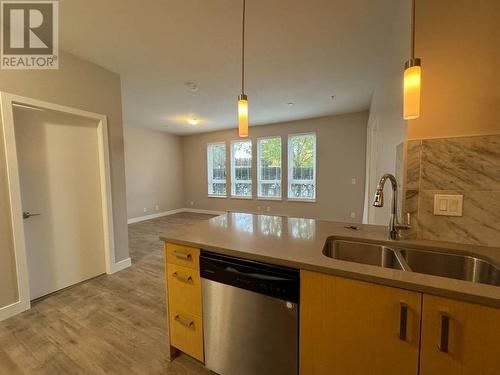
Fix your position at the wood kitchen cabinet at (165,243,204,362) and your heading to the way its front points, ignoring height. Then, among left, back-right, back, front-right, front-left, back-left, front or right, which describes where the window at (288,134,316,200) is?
back

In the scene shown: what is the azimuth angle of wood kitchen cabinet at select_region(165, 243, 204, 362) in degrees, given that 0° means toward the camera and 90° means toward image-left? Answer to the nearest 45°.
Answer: approximately 45°

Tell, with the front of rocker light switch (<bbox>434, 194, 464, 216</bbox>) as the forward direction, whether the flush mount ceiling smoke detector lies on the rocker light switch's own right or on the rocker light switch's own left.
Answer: on the rocker light switch's own right

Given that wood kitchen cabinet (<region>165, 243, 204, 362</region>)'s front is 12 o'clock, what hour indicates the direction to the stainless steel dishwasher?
The stainless steel dishwasher is roughly at 9 o'clock from the wood kitchen cabinet.

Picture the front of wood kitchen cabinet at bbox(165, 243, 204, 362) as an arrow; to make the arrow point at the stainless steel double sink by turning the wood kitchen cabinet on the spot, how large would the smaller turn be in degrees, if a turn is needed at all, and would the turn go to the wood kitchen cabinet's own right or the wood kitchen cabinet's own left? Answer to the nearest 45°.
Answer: approximately 90° to the wood kitchen cabinet's own left

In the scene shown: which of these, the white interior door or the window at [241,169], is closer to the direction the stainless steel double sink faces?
the white interior door

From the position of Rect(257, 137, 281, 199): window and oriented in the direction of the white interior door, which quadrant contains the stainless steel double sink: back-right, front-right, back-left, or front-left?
front-left

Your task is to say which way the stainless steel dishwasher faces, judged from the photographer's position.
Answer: facing the viewer and to the left of the viewer

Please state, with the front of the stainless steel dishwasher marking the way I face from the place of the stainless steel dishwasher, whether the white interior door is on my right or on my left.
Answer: on my right

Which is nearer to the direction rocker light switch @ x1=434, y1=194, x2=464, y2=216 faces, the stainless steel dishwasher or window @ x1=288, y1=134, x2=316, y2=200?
the stainless steel dishwasher

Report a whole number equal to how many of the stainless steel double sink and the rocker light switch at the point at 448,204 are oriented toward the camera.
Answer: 2

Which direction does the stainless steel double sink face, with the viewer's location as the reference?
facing the viewer

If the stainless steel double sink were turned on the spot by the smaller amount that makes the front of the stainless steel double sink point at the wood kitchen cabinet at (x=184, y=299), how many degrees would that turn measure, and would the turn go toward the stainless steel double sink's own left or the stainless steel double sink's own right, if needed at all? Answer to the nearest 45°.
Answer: approximately 45° to the stainless steel double sink's own right

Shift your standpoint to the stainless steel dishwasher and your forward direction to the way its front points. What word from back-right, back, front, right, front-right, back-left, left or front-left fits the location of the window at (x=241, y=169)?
back-right
